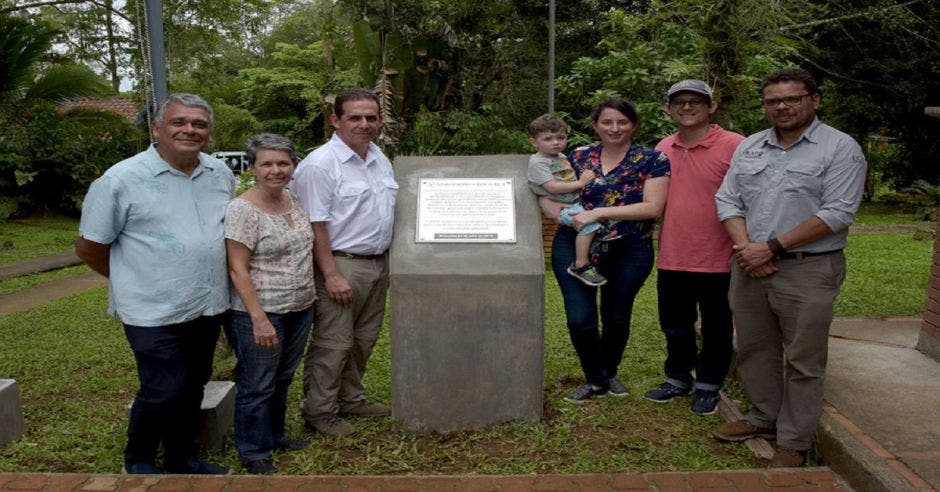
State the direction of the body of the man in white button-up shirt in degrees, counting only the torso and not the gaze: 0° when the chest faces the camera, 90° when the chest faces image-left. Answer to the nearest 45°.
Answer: approximately 315°

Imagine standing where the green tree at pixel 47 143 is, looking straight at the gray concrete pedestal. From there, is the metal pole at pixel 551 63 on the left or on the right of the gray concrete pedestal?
left

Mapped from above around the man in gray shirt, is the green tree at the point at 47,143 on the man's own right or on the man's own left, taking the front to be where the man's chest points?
on the man's own right

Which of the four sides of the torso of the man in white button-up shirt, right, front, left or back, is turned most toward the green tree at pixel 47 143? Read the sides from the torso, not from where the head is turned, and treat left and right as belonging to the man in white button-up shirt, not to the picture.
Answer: back

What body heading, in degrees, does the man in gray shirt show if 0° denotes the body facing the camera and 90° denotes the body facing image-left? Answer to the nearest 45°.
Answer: approximately 45°

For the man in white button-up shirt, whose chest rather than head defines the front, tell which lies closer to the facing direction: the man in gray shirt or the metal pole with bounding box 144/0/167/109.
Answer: the man in gray shirt

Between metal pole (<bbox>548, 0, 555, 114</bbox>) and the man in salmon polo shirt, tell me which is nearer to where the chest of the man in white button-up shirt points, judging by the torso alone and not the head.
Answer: the man in salmon polo shirt
